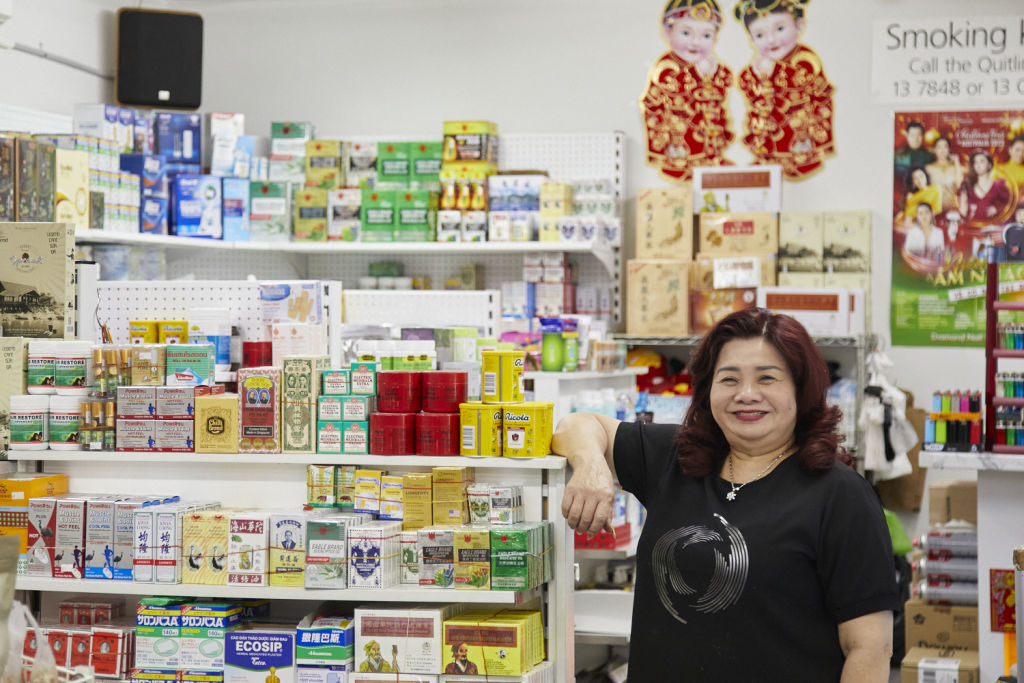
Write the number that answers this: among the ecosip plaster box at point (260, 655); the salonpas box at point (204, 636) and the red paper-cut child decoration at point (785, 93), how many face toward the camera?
3

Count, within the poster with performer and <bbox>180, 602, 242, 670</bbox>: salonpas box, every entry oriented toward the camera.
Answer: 2

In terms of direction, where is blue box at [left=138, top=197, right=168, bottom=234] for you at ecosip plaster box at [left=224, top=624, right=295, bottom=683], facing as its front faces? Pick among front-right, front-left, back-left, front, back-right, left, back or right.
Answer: back

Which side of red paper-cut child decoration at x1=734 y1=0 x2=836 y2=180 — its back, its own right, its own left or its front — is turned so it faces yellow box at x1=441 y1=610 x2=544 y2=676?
front

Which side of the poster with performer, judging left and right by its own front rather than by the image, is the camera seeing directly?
front

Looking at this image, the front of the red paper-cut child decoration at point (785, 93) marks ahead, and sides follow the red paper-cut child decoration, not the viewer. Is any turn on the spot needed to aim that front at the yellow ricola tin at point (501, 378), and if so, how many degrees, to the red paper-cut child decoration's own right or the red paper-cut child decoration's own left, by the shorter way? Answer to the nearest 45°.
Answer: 0° — it already faces it

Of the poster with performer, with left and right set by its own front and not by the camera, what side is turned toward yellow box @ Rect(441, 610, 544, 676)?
front

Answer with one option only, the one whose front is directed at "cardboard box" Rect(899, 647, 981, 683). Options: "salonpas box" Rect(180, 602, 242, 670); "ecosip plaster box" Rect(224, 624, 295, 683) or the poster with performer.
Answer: the poster with performer

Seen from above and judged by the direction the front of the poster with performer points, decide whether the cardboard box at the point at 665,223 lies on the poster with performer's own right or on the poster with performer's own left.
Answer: on the poster with performer's own right

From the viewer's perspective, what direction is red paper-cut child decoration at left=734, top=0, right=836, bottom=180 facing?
toward the camera

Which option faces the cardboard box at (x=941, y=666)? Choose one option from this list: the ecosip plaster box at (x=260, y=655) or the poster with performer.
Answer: the poster with performer

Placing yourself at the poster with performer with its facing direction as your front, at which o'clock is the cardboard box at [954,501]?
The cardboard box is roughly at 12 o'clock from the poster with performer.

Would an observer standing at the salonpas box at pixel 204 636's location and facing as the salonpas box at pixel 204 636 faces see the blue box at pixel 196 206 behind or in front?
behind

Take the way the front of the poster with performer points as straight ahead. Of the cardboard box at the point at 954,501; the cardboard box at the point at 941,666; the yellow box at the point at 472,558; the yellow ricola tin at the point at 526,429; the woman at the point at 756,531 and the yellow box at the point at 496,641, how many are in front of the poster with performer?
6
